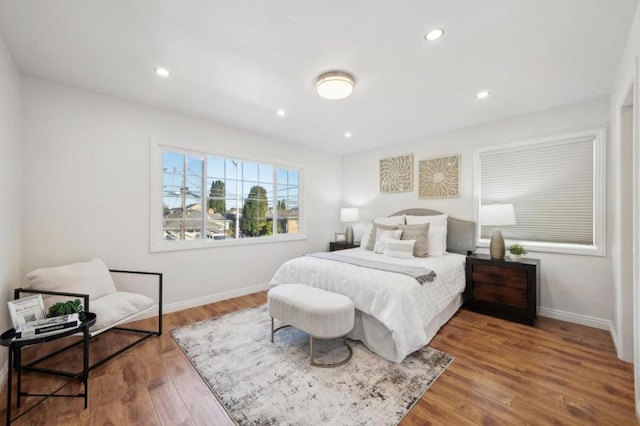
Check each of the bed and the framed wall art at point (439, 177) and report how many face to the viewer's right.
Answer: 0

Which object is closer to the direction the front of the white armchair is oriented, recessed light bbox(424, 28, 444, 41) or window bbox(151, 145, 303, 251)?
the recessed light

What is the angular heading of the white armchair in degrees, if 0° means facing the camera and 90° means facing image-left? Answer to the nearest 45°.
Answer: approximately 315°

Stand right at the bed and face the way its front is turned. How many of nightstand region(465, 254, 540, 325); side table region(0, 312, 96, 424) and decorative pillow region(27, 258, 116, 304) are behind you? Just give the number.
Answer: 1

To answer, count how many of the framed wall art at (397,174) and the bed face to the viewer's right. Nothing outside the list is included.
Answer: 0

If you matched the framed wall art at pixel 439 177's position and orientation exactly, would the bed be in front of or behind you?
in front

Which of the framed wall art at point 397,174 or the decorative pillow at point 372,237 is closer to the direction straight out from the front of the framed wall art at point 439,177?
the decorative pillow

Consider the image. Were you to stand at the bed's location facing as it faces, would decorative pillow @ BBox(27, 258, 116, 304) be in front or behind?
in front

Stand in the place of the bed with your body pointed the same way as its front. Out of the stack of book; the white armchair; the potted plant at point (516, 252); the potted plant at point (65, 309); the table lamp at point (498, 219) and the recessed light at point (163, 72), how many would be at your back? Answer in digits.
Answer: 2
